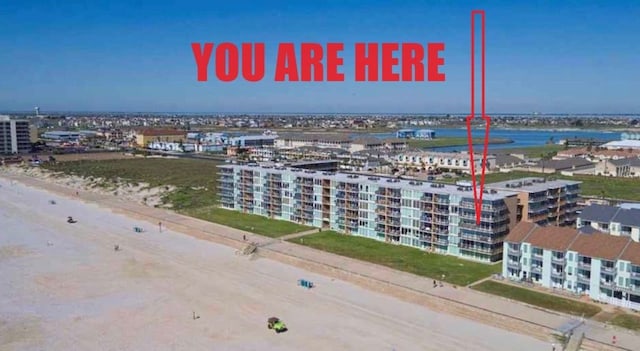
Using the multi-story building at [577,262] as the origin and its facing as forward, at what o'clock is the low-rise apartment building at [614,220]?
The low-rise apartment building is roughly at 5 o'clock from the multi-story building.

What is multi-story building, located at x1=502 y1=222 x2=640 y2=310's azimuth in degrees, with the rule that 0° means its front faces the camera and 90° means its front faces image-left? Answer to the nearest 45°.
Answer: approximately 45°
